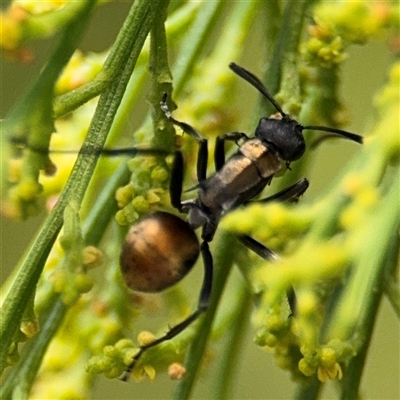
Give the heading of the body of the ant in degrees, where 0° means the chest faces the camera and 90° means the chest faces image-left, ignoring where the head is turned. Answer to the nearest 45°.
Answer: approximately 225°
